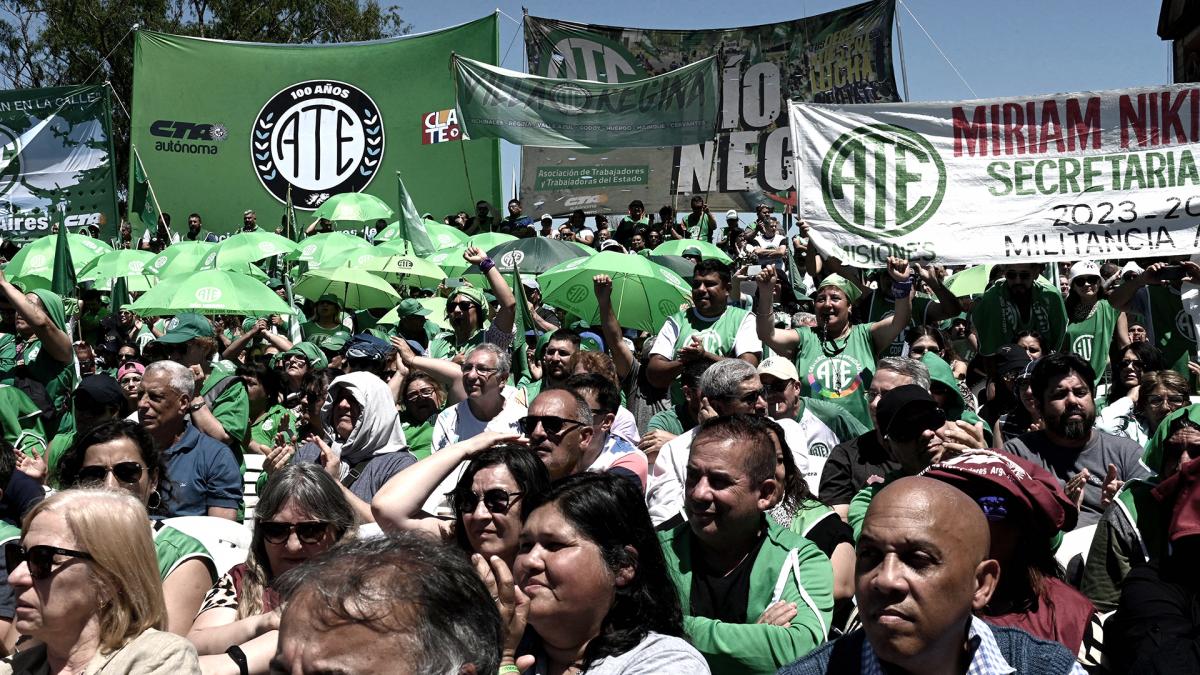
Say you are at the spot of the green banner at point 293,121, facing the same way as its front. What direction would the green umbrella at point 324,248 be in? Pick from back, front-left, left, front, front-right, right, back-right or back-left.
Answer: front

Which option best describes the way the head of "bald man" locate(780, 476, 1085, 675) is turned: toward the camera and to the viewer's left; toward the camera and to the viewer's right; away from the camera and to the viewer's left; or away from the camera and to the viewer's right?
toward the camera and to the viewer's left

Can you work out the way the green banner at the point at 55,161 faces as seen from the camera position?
facing the viewer

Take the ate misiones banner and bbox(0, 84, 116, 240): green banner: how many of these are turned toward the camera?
2

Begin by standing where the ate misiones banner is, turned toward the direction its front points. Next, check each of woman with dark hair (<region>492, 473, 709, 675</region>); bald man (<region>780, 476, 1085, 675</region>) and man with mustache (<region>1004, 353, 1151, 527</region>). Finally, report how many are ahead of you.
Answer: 3

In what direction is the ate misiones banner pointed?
toward the camera

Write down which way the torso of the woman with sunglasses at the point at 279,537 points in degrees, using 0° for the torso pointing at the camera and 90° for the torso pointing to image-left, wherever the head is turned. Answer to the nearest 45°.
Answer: approximately 0°

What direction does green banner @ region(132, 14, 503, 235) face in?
toward the camera

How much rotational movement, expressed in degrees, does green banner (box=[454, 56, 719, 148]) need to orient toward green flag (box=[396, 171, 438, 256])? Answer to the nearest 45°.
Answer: approximately 45° to its right

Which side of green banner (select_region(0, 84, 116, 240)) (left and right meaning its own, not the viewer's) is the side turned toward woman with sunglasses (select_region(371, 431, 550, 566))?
front

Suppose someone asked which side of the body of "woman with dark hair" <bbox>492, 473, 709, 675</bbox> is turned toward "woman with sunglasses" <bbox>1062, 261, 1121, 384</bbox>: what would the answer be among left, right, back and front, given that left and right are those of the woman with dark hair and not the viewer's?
back

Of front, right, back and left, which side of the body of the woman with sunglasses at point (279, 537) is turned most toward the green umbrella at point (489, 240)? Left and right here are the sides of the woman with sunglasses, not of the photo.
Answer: back
